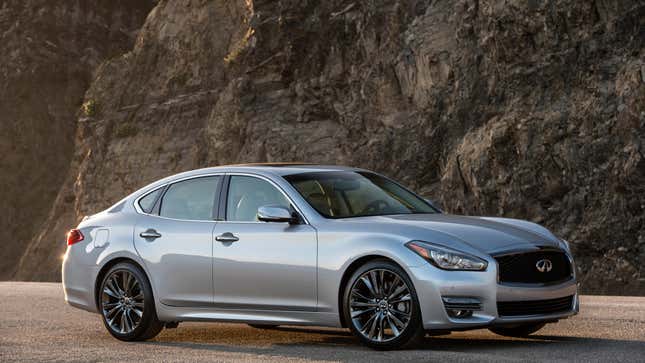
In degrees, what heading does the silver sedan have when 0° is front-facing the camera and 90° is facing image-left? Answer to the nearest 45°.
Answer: approximately 315°
